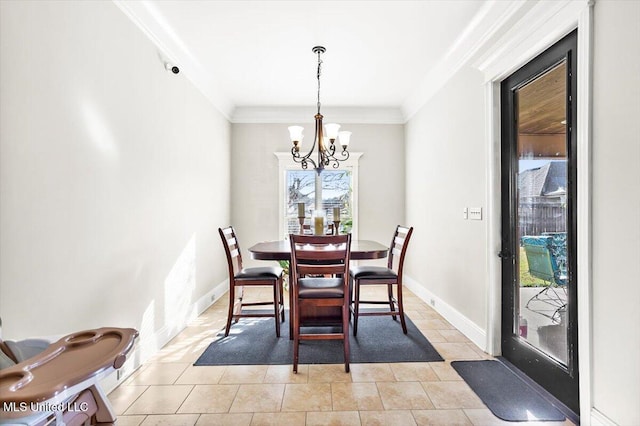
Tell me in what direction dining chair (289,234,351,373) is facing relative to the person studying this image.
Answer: facing away from the viewer

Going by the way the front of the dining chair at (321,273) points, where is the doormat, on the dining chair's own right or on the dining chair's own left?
on the dining chair's own right

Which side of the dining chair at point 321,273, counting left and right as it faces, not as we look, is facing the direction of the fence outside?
right

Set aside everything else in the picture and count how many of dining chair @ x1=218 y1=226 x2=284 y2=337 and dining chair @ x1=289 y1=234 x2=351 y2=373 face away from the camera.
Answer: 1

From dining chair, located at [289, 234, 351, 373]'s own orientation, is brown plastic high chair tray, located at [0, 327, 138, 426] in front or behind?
behind

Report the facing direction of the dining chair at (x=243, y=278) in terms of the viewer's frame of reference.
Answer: facing to the right of the viewer

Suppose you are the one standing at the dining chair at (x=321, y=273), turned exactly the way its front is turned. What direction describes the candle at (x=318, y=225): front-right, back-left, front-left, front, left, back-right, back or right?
front

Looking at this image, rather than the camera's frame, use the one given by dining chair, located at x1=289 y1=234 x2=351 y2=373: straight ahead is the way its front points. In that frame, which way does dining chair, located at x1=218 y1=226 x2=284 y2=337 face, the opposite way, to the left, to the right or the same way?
to the right

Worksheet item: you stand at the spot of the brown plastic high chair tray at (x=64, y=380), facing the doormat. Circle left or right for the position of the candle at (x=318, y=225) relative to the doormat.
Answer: left

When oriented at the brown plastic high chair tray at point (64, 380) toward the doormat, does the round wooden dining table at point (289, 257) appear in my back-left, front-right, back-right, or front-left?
front-left

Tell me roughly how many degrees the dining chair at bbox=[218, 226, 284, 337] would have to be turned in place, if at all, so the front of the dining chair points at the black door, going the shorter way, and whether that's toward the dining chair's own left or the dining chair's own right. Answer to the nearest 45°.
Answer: approximately 45° to the dining chair's own right

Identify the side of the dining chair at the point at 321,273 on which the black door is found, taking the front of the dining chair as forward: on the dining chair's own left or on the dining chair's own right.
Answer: on the dining chair's own right

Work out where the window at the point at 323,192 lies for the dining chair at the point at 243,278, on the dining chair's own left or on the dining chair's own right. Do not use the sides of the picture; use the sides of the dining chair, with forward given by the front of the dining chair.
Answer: on the dining chair's own left

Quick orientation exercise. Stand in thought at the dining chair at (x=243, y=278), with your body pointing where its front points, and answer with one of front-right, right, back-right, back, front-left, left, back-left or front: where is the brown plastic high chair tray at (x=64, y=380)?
right

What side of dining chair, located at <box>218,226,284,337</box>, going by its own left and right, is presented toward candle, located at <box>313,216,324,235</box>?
front

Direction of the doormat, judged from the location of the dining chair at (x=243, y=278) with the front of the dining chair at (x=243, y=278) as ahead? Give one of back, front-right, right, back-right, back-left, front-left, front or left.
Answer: front-right
